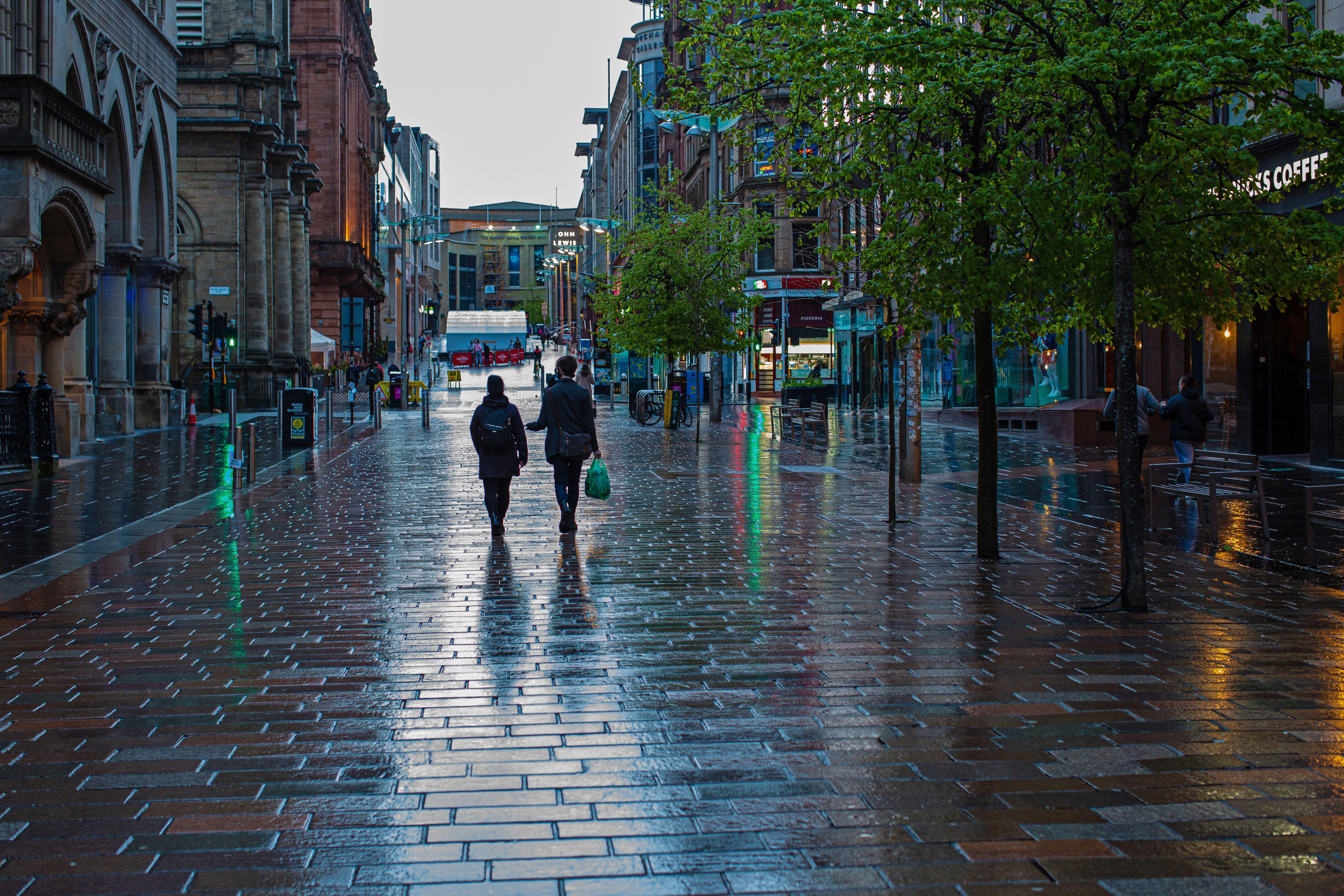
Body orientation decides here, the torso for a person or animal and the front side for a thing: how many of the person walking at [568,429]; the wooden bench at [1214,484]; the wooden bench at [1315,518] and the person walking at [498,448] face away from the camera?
2

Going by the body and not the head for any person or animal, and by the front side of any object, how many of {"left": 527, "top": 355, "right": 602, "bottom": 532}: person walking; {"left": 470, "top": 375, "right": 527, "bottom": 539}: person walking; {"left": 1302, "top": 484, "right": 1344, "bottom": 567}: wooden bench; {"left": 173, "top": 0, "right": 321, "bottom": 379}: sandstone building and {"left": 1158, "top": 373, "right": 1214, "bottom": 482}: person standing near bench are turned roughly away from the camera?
3

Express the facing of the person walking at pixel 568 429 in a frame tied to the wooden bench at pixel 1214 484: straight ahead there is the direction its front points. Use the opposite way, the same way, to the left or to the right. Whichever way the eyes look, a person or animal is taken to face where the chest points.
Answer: to the right

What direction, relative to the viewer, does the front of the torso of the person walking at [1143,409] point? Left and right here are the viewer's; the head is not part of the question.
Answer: facing away from the viewer

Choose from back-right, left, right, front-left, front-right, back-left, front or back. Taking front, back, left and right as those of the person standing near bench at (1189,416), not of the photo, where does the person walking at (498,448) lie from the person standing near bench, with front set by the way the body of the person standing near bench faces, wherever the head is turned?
back-left

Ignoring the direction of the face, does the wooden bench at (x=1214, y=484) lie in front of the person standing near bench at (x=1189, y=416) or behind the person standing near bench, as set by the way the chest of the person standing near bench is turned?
behind

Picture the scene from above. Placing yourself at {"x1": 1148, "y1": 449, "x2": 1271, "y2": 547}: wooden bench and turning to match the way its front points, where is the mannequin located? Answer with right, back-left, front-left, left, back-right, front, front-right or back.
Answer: back-right

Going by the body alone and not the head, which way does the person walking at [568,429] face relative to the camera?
away from the camera

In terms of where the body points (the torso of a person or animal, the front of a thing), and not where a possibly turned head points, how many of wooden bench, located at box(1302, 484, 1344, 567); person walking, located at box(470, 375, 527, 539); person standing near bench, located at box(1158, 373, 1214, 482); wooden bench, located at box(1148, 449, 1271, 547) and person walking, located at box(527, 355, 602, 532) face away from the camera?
3

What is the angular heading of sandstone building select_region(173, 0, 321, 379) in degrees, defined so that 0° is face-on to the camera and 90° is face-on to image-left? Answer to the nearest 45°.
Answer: approximately 270°
